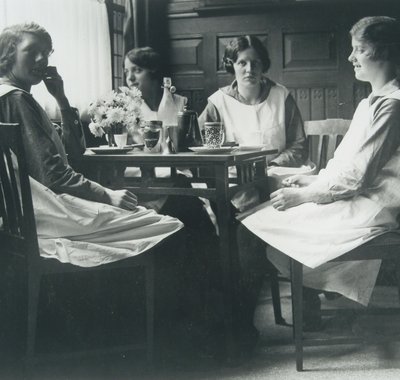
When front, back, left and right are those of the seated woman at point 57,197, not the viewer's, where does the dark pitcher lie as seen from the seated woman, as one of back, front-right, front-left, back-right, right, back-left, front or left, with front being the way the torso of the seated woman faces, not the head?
front-left

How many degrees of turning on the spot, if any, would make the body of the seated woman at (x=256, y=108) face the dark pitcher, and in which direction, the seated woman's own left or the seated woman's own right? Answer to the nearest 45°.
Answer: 0° — they already face it

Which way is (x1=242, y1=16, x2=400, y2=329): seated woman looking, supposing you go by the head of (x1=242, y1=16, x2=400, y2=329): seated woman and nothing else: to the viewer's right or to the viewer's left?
to the viewer's left

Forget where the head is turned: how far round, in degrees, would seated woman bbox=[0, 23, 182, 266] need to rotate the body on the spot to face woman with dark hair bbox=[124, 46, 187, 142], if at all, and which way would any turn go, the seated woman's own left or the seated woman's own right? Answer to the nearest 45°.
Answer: approximately 90° to the seated woman's own left

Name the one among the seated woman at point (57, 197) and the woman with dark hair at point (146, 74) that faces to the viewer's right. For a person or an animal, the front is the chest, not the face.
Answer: the seated woman

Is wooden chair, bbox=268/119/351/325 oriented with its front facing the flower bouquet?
yes

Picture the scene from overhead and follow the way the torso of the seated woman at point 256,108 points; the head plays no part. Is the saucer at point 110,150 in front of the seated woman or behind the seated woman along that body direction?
in front

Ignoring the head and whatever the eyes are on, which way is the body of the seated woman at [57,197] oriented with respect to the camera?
to the viewer's right

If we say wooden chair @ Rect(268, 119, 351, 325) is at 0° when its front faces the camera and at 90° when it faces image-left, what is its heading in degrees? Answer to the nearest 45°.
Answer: approximately 45°

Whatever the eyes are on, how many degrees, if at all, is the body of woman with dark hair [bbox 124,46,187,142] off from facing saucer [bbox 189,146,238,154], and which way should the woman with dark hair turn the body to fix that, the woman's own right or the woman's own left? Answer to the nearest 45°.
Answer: approximately 45° to the woman's own left
